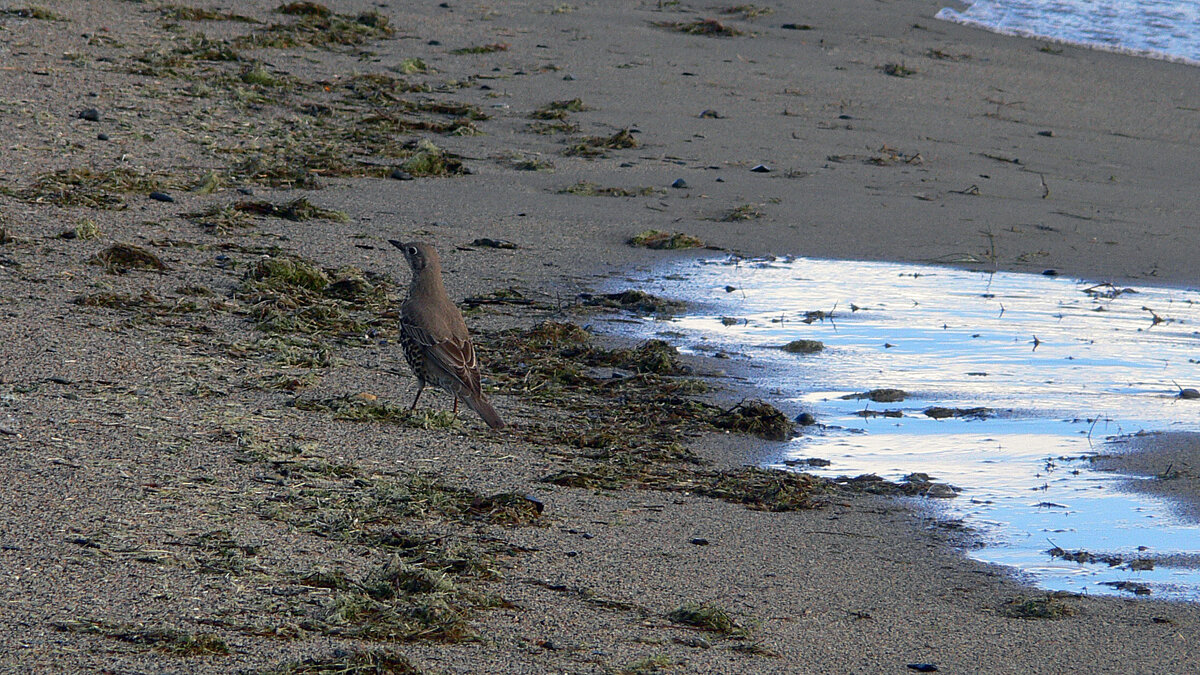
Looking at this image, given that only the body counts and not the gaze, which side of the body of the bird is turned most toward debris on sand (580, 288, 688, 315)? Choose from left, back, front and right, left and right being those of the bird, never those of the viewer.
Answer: right

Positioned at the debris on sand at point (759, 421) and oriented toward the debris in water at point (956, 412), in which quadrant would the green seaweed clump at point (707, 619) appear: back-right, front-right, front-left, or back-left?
back-right

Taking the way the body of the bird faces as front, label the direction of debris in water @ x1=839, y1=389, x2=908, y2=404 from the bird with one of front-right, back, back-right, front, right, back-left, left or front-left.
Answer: back-right

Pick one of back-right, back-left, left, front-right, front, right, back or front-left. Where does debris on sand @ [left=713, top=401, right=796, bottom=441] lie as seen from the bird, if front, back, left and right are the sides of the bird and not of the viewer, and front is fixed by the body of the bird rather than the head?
back-right

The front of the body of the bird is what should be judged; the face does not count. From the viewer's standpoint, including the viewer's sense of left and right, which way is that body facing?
facing away from the viewer and to the left of the viewer

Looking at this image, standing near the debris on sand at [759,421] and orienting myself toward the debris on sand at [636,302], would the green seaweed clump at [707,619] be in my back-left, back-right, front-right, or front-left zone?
back-left

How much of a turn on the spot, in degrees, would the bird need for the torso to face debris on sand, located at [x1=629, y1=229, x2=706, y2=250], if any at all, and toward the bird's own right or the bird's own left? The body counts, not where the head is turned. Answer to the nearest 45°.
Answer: approximately 90° to the bird's own right

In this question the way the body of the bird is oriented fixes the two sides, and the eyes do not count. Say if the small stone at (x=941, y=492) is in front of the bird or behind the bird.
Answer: behind

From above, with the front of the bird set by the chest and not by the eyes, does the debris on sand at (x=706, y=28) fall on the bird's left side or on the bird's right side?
on the bird's right side

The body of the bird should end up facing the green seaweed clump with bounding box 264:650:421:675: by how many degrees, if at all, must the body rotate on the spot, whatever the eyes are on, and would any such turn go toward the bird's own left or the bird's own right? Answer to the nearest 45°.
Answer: approximately 135° to the bird's own left

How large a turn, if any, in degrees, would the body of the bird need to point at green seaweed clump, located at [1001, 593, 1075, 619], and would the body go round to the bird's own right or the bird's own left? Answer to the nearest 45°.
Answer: approximately 180°
